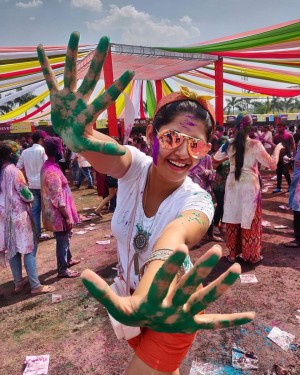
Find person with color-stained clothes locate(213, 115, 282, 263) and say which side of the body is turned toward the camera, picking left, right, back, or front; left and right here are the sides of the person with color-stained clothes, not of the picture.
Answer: back

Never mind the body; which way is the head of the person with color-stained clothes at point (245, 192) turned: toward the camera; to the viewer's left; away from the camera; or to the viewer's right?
away from the camera

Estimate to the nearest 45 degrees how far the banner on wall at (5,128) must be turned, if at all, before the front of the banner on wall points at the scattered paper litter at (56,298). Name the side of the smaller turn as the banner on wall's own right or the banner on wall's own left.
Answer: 0° — it already faces it

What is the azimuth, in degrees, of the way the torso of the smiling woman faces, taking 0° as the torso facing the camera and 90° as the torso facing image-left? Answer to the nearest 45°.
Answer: approximately 0°
